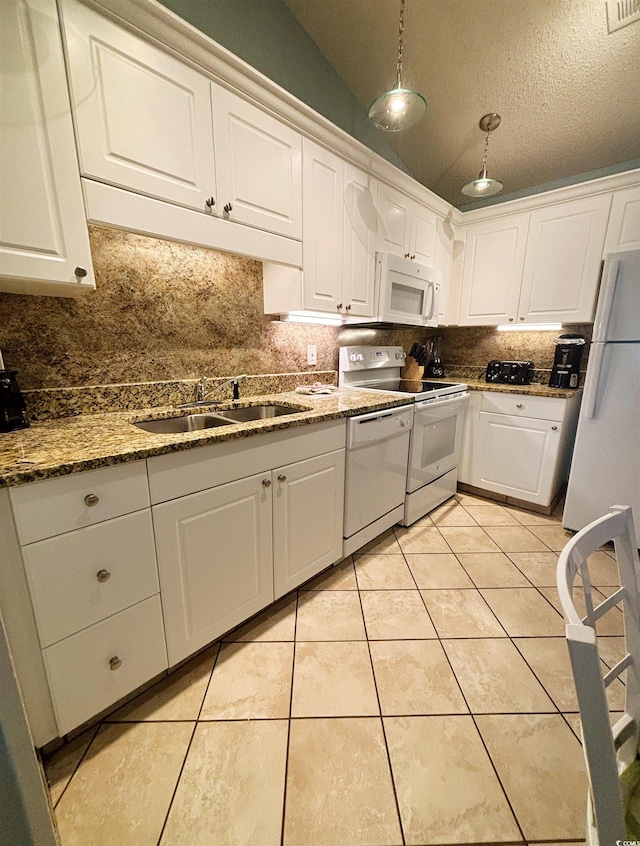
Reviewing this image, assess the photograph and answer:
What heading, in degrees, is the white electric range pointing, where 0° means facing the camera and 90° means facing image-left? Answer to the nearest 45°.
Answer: approximately 315°

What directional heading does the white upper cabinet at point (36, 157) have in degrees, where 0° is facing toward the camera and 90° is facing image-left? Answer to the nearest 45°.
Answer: approximately 315°

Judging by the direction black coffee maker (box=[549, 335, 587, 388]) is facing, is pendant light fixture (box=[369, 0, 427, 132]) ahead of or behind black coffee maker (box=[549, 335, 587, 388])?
ahead

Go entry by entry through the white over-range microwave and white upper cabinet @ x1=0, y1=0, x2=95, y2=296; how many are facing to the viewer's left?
0

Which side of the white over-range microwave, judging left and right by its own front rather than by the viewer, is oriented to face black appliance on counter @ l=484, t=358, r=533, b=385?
left

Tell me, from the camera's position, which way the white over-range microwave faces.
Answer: facing the viewer and to the right of the viewer

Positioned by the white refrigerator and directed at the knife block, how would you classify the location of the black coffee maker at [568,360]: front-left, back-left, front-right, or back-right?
front-right

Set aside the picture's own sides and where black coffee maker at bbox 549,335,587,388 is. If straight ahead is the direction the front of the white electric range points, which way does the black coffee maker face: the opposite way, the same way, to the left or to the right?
to the right

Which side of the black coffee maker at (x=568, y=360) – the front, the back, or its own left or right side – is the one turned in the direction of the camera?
front

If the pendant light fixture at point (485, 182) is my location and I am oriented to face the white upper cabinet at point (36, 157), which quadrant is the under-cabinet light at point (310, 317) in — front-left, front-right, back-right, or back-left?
front-right

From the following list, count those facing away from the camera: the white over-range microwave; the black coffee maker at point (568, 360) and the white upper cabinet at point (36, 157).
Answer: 0

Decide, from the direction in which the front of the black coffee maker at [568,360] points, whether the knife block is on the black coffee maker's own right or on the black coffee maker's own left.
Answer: on the black coffee maker's own right

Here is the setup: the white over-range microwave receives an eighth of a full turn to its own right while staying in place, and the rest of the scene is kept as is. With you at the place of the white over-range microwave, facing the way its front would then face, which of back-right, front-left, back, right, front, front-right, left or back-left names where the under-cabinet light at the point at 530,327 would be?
back-left

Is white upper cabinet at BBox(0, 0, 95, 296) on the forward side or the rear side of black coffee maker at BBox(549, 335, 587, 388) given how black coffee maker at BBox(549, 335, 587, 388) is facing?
on the forward side

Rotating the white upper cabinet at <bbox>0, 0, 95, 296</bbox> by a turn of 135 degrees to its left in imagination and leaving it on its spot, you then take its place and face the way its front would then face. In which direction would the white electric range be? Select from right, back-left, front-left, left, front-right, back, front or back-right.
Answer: right

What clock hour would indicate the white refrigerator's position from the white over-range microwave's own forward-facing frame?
The white refrigerator is roughly at 11 o'clock from the white over-range microwave.

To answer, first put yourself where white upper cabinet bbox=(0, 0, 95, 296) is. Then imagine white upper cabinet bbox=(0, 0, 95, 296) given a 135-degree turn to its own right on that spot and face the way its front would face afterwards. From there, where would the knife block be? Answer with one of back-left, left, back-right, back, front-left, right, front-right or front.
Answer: back

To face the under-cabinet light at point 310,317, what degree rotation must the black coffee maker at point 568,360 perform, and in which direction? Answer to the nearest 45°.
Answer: approximately 45° to its right

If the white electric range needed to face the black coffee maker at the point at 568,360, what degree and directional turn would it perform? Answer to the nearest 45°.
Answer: approximately 45° to its left
